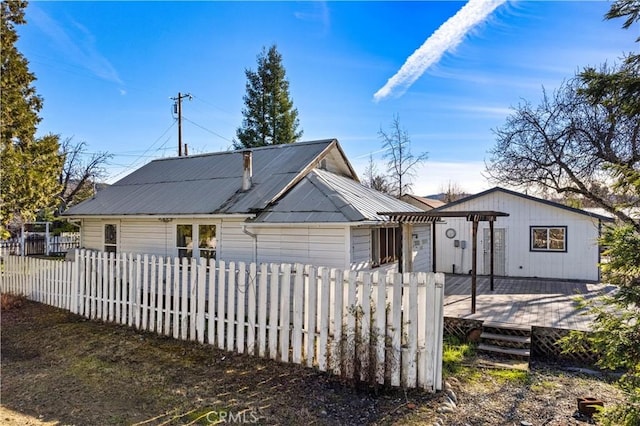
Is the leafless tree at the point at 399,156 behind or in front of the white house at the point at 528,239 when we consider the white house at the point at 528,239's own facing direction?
behind

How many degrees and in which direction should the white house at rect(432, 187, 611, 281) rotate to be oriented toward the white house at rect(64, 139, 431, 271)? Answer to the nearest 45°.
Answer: approximately 45° to its right

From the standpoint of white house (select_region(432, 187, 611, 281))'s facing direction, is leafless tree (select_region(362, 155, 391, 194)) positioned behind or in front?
behind

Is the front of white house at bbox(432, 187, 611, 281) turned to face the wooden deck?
yes

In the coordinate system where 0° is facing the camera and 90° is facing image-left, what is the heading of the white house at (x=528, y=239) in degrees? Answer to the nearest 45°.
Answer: approximately 0°

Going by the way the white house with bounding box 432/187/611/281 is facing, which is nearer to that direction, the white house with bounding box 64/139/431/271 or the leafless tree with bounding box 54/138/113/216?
the white house

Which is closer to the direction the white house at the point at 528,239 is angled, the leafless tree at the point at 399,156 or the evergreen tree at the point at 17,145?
the evergreen tree

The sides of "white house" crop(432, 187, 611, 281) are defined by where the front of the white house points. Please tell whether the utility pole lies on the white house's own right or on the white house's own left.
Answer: on the white house's own right
